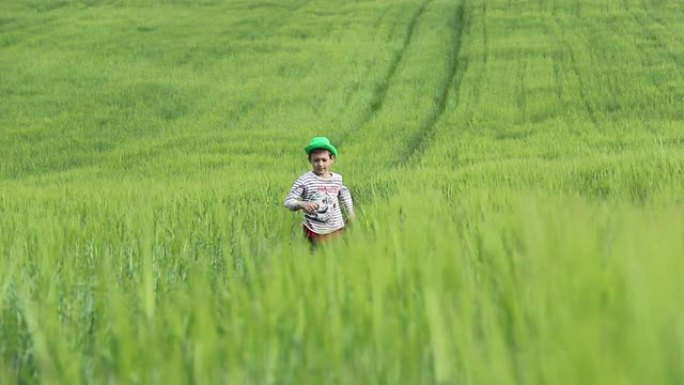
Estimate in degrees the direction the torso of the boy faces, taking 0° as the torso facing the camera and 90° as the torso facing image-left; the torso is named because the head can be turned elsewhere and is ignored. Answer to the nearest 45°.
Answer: approximately 0°
